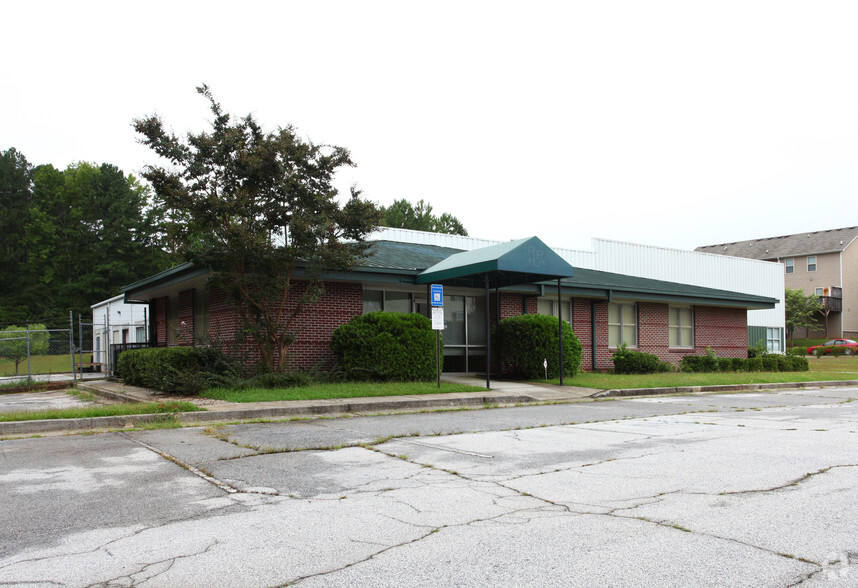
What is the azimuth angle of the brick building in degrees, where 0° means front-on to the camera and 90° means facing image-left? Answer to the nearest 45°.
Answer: approximately 315°

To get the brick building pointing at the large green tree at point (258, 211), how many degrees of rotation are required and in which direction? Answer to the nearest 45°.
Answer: approximately 90° to its right

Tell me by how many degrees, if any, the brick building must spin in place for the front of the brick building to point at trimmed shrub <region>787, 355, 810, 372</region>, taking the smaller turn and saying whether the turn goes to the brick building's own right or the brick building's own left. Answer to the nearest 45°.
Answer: approximately 90° to the brick building's own left

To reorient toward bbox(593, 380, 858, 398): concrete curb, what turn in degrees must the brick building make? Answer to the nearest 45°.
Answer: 0° — it already faces it

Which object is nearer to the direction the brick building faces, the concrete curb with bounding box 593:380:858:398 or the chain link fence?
the concrete curb

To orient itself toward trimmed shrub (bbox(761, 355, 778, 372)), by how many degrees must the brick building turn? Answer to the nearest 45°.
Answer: approximately 90° to its left
